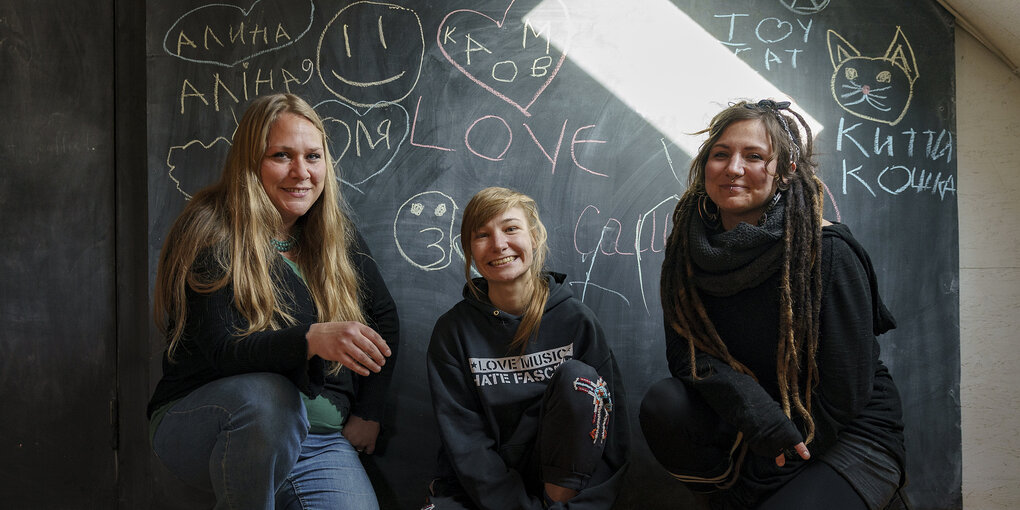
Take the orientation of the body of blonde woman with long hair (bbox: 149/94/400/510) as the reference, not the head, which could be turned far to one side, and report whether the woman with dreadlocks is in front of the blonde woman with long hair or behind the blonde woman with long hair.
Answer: in front

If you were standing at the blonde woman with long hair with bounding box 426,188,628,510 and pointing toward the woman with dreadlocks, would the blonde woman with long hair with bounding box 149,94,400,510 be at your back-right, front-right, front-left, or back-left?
back-right

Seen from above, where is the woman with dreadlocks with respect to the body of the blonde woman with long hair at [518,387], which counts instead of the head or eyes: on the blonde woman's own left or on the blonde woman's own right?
on the blonde woman's own left

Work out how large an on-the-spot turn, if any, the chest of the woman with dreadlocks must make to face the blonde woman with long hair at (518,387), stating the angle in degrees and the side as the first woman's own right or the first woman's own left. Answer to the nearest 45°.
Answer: approximately 45° to the first woman's own right

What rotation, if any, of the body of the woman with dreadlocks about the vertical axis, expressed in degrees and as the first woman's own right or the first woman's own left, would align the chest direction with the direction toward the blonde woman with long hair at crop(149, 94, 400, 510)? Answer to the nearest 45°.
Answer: approximately 45° to the first woman's own right

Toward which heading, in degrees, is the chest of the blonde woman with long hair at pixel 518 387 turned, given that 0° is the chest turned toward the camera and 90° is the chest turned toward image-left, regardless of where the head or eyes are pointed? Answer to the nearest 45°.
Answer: approximately 0°

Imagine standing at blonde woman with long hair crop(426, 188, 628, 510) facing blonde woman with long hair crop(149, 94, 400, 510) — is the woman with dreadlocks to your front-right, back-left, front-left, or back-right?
back-left
